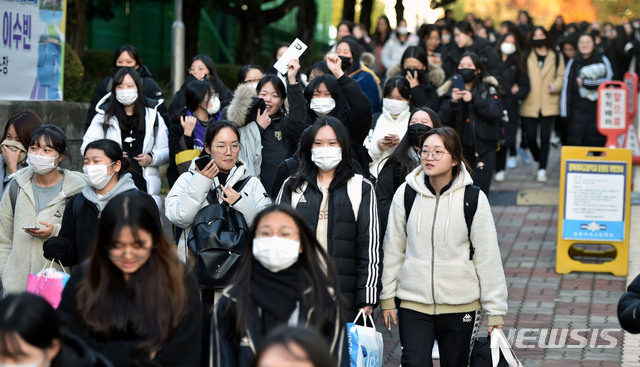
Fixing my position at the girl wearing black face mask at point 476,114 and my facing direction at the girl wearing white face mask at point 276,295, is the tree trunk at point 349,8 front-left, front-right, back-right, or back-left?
back-right

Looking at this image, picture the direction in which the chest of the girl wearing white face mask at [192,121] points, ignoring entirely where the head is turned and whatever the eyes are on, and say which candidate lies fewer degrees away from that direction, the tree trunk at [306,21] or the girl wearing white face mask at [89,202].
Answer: the girl wearing white face mask

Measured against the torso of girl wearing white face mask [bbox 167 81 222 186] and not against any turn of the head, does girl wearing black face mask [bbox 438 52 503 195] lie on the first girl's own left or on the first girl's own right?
on the first girl's own left

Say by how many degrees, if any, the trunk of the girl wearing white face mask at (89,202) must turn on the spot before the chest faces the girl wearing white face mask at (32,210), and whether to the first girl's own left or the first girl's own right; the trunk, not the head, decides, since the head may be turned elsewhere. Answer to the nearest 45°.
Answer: approximately 90° to the first girl's own right

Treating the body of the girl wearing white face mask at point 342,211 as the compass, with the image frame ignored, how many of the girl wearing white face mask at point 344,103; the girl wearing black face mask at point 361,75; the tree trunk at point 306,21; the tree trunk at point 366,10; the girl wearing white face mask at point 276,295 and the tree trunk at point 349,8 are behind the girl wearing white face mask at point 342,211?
5

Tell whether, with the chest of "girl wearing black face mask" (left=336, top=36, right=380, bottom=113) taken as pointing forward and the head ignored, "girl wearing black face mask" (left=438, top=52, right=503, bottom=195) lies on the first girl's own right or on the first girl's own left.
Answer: on the first girl's own left
